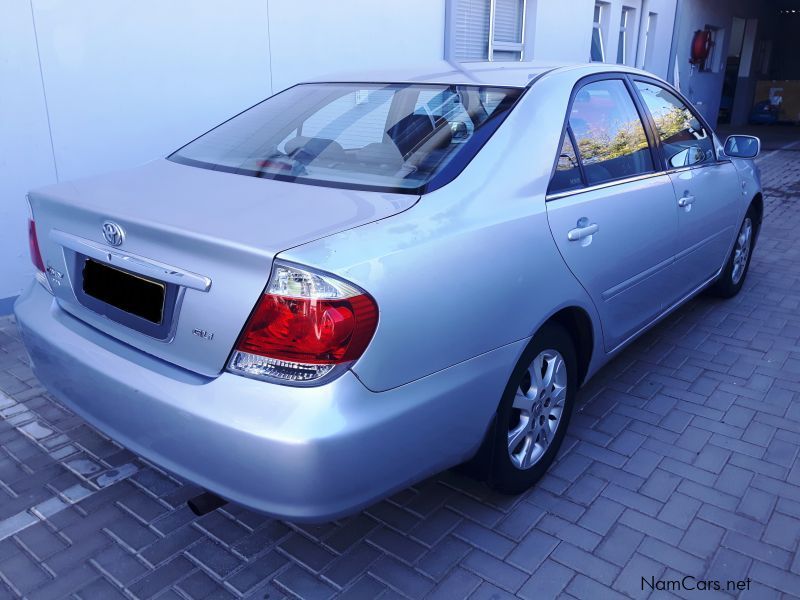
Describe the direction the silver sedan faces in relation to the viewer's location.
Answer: facing away from the viewer and to the right of the viewer
